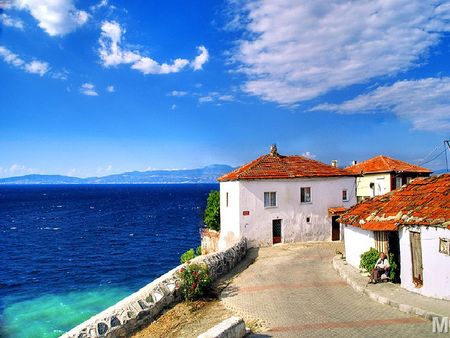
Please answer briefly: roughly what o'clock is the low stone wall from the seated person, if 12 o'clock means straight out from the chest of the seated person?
The low stone wall is roughly at 12 o'clock from the seated person.

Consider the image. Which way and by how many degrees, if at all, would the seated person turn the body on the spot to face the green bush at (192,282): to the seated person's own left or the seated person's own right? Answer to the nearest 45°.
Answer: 0° — they already face it

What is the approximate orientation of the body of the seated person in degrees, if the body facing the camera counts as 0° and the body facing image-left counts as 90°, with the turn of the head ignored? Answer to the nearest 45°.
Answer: approximately 45°

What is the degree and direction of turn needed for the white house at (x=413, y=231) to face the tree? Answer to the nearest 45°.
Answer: approximately 90° to its right

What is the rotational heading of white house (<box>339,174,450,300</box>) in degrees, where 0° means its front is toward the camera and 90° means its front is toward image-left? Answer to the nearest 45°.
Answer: approximately 45°

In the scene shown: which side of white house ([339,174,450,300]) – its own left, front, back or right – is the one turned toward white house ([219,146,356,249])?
right

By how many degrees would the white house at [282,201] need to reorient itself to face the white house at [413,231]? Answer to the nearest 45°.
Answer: approximately 45° to its left

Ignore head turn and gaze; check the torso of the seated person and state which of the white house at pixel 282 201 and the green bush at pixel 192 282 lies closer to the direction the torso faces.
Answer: the green bush

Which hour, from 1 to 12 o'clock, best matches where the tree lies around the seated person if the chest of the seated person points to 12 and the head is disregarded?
The tree is roughly at 3 o'clock from the seated person.
